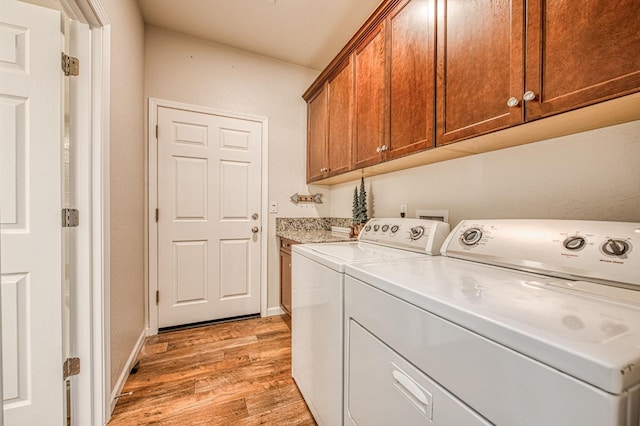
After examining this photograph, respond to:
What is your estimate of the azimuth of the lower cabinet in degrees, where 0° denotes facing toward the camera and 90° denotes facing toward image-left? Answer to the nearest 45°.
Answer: approximately 90°

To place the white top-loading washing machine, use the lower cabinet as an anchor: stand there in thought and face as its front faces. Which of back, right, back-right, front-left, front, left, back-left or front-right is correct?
left

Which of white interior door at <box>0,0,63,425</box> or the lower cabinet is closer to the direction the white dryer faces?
the white interior door

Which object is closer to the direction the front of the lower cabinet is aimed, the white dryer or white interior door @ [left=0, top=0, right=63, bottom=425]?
the white interior door

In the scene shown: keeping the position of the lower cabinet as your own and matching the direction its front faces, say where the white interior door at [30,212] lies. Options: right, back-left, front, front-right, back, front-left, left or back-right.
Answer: front-left

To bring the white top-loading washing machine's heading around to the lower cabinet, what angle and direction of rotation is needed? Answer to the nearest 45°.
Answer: approximately 90° to its right

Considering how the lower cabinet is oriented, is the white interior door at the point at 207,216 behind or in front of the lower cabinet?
in front

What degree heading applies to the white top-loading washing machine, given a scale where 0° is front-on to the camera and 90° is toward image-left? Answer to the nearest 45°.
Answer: approximately 45°

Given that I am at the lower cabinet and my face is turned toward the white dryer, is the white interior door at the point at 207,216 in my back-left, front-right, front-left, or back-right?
back-right

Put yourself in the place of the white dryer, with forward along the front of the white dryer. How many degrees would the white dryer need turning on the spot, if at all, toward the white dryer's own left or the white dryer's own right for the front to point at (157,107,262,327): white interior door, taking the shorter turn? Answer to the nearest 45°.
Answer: approximately 45° to the white dryer's own right

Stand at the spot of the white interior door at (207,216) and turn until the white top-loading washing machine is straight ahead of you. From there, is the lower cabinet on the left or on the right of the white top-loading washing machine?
left

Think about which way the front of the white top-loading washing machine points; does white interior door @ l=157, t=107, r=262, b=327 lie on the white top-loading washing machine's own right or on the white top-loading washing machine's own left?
on the white top-loading washing machine's own right
